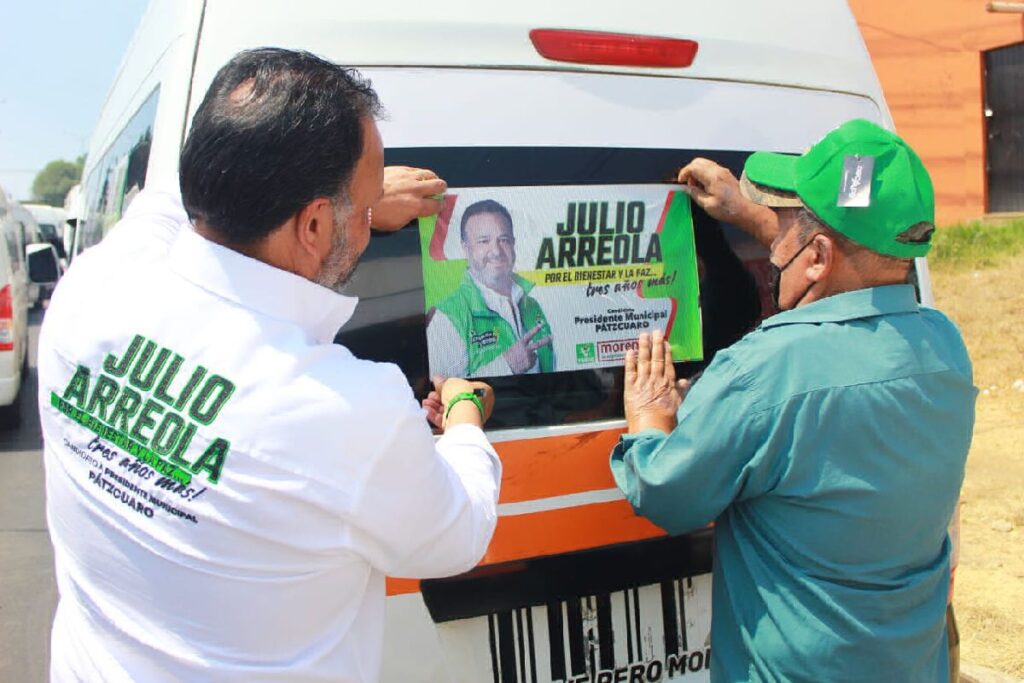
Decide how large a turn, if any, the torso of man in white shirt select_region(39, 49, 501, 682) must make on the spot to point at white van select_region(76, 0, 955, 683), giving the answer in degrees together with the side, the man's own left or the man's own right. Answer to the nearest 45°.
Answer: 0° — they already face it

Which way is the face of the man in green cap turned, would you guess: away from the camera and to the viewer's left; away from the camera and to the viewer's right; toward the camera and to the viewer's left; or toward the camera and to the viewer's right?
away from the camera and to the viewer's left

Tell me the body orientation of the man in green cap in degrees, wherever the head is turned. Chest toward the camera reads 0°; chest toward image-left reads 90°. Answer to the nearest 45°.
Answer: approximately 135°

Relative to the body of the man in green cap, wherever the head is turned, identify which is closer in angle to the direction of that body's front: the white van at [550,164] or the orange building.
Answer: the white van

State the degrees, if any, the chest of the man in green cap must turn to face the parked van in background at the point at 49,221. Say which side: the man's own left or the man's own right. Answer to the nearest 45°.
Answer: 0° — they already face it

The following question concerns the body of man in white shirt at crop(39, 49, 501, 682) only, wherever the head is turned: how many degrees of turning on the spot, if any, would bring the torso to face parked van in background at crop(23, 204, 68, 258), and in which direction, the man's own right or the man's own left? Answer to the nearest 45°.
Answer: approximately 45° to the man's own left

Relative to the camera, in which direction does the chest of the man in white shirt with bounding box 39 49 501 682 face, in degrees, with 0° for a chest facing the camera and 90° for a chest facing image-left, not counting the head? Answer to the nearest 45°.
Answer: approximately 225°

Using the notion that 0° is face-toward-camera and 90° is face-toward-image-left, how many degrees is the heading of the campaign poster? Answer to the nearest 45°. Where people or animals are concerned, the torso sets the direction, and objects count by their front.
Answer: approximately 0°

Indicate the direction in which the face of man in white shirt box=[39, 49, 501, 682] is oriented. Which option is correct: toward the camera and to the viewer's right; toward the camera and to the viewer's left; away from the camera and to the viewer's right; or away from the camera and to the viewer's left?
away from the camera and to the viewer's right
